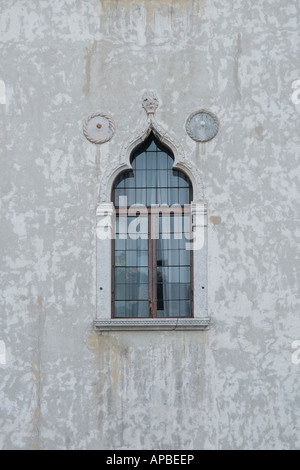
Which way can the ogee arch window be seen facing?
toward the camera
